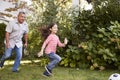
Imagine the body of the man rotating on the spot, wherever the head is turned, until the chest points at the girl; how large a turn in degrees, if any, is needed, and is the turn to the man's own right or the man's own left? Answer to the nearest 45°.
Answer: approximately 45° to the man's own left

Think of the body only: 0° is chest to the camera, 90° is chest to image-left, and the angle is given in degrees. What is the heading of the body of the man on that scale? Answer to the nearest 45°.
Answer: approximately 315°
